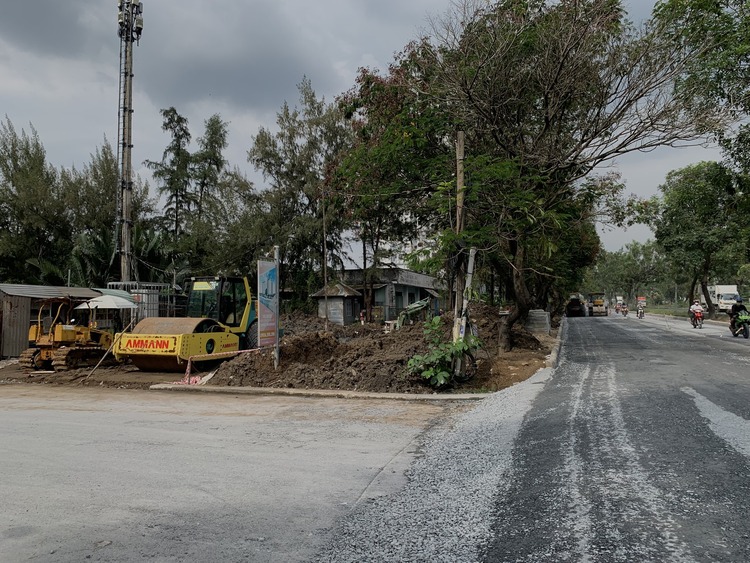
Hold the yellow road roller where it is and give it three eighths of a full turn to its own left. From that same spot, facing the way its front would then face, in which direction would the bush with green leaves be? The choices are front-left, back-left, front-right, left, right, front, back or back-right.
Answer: front-right

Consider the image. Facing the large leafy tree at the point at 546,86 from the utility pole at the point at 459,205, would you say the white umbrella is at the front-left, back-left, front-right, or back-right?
back-left

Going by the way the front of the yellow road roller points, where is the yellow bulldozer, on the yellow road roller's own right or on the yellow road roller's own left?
on the yellow road roller's own right

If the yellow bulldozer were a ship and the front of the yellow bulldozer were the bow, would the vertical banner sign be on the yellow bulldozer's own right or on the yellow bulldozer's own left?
on the yellow bulldozer's own right

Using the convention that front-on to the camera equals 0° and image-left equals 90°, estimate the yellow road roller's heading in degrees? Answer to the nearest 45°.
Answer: approximately 45°

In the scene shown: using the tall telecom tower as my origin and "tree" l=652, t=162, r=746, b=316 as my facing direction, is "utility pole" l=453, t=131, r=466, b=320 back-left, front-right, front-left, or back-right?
front-right

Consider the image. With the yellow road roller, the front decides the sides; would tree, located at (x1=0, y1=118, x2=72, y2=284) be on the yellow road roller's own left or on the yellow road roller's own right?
on the yellow road roller's own right

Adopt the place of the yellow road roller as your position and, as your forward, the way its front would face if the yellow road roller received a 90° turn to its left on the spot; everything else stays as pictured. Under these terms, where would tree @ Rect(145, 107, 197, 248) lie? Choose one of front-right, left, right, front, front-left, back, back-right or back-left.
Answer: back-left

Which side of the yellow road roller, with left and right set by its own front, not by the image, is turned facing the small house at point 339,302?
back
